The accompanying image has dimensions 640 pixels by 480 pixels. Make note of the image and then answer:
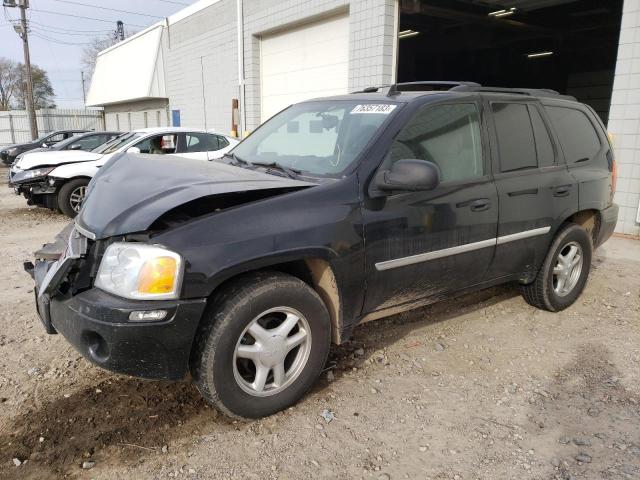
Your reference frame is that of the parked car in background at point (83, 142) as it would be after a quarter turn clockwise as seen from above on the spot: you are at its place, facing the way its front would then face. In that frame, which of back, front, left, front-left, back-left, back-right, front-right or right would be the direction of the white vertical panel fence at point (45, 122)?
front

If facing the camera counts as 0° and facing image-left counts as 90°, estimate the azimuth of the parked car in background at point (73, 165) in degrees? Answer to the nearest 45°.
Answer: approximately 45°

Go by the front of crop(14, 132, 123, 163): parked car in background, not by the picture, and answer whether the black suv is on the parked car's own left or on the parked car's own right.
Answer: on the parked car's own left

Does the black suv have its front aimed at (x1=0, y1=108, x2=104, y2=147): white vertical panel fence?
no

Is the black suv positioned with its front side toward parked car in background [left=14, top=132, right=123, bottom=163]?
no

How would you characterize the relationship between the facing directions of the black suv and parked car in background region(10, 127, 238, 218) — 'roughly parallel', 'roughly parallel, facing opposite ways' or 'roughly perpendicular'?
roughly parallel

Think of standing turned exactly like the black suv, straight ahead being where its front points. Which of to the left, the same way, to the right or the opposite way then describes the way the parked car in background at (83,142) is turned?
the same way

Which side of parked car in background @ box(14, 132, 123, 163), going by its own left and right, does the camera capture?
left

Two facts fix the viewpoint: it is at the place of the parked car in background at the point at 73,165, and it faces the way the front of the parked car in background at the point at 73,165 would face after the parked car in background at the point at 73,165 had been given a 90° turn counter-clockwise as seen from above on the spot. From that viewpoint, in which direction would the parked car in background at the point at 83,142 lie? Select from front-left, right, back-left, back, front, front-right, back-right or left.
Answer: back-left

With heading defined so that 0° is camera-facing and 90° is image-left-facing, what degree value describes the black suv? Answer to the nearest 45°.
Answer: approximately 45°

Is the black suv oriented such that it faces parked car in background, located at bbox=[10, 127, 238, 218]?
no

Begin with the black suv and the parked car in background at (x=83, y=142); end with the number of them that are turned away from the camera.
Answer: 0
